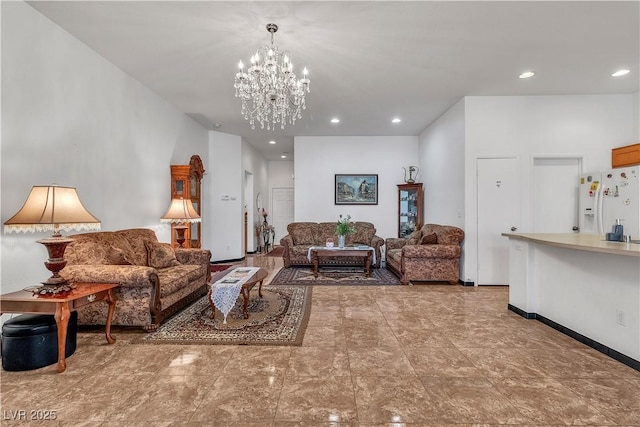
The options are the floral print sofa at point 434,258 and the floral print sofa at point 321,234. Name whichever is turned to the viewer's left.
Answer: the floral print sofa at point 434,258

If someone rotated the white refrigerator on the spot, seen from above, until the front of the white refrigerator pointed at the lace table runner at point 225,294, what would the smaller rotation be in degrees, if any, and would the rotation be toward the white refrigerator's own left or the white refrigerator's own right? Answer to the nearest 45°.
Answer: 0° — it already faces it

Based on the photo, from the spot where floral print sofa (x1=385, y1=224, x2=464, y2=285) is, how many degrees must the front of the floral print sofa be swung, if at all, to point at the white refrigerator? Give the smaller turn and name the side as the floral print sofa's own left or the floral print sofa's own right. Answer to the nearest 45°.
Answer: approximately 180°

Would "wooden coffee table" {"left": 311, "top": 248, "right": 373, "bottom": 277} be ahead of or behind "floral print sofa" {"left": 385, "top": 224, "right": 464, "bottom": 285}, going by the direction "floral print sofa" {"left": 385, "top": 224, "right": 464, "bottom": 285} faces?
ahead

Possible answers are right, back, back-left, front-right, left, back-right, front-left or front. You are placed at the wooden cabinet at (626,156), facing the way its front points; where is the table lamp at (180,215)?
front

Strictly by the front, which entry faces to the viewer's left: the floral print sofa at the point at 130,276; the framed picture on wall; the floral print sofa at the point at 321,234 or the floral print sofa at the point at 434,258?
the floral print sofa at the point at 434,258

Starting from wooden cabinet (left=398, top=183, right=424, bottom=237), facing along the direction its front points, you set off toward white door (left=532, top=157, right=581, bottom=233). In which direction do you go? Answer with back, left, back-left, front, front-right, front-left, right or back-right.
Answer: left

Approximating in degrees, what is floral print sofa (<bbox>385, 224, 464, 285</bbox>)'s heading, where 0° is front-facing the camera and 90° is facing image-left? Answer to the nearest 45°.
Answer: approximately 90°

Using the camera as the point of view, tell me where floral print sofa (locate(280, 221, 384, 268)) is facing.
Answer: facing the viewer

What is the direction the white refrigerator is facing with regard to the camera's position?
facing the viewer and to the left of the viewer

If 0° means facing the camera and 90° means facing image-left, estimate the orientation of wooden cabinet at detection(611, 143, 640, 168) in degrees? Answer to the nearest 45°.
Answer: approximately 45°

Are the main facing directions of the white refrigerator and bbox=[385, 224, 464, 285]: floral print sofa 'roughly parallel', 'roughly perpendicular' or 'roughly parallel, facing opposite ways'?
roughly parallel

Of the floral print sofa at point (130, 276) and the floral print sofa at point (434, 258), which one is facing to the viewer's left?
the floral print sofa at point (434, 258)

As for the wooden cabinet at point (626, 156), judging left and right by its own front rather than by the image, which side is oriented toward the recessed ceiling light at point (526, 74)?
front

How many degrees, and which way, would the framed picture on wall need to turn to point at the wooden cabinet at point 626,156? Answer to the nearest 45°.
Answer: approximately 45° to its left

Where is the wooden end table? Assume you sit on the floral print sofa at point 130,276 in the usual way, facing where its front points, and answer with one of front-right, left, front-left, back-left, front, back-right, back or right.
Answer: right
